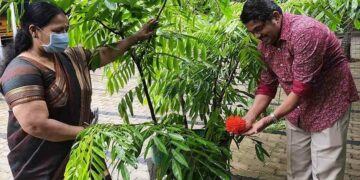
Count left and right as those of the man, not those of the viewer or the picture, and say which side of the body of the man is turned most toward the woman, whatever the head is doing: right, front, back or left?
front

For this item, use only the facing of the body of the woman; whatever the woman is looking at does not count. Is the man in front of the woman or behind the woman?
in front

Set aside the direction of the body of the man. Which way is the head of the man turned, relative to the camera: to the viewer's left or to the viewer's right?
to the viewer's left

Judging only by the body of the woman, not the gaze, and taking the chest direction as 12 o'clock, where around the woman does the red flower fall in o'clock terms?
The red flower is roughly at 11 o'clock from the woman.

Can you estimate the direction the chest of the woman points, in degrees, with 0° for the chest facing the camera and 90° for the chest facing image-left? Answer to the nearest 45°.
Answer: approximately 315°

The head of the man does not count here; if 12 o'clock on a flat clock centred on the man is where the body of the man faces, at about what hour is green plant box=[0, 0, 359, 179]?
The green plant is roughly at 1 o'clock from the man.

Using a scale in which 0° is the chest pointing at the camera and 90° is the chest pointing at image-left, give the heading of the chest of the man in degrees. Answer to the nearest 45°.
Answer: approximately 45°
